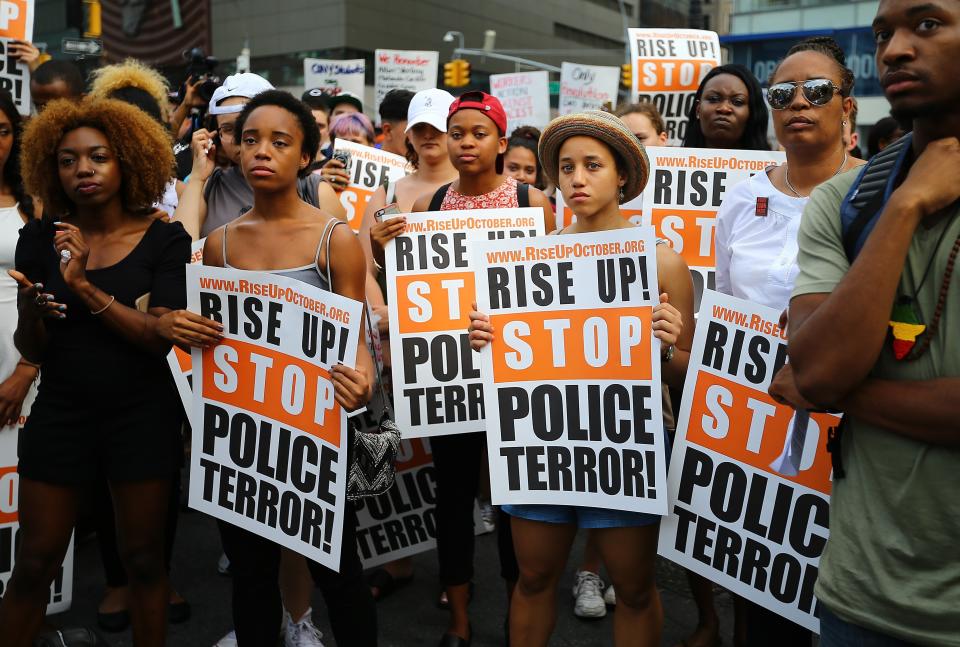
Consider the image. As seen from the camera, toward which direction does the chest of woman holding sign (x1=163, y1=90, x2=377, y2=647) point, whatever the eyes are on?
toward the camera

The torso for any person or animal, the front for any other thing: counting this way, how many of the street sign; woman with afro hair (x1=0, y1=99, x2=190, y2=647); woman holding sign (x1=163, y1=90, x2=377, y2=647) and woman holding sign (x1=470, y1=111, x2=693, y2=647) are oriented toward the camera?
4

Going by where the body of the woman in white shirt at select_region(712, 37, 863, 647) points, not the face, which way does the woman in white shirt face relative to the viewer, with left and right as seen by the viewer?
facing the viewer and to the left of the viewer

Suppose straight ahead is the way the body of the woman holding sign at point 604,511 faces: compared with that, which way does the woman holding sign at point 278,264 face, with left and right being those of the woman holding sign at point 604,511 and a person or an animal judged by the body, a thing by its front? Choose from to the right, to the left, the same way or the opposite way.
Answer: the same way

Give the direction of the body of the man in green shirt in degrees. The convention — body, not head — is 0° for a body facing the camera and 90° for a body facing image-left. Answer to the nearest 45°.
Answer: approximately 45°

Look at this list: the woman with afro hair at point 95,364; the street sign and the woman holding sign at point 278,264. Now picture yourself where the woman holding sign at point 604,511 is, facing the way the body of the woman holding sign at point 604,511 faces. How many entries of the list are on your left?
0

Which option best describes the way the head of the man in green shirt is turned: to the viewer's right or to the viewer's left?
to the viewer's left

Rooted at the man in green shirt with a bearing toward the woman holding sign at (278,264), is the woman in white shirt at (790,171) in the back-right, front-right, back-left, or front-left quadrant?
front-right

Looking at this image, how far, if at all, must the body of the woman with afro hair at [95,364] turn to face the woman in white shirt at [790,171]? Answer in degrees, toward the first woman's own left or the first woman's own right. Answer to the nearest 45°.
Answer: approximately 90° to the first woman's own left

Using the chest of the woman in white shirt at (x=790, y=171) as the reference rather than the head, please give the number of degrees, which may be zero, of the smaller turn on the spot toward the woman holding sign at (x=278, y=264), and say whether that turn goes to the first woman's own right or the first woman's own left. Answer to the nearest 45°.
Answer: approximately 45° to the first woman's own right

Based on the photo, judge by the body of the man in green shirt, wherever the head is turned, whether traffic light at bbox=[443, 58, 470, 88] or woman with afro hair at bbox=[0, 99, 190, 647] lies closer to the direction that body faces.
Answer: the woman with afro hair

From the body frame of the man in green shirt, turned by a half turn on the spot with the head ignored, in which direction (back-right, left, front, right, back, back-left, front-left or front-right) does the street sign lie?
left

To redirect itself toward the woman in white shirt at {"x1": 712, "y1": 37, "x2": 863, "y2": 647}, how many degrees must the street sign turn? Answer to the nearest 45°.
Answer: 0° — it already faces them

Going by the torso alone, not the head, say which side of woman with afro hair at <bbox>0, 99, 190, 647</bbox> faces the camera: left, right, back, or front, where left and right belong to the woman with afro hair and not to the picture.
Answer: front

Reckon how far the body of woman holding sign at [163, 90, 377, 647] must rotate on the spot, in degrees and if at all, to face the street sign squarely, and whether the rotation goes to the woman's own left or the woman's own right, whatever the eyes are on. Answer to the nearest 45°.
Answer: approximately 180°

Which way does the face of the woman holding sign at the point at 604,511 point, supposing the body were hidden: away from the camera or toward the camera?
toward the camera
